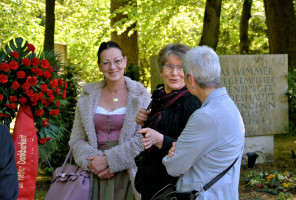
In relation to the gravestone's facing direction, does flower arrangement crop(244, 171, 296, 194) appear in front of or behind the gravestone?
in front

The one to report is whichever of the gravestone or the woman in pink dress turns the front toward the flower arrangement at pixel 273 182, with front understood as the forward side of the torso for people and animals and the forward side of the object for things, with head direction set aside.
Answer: the gravestone

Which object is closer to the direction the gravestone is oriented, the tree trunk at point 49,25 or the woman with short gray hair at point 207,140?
the woman with short gray hair

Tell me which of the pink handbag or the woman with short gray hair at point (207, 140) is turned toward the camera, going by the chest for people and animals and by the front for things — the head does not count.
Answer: the pink handbag

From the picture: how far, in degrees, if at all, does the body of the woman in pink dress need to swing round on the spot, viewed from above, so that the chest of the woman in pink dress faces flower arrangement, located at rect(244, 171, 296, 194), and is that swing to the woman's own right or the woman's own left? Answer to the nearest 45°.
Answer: approximately 135° to the woman's own left

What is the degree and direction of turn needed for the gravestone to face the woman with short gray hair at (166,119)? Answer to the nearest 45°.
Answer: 0° — it already faces them

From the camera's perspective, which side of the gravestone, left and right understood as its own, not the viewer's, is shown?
front

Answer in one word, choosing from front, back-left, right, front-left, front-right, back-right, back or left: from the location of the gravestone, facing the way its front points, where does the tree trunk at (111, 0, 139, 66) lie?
back-right

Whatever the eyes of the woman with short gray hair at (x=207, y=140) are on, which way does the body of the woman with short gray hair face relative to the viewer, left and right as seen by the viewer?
facing away from the viewer and to the left of the viewer

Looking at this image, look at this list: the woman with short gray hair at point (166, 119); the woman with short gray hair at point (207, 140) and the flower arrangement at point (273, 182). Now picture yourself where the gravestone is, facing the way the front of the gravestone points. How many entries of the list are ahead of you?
3

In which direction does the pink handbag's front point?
toward the camera

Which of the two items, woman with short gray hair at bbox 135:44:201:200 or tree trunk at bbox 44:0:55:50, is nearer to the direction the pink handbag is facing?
the woman with short gray hair

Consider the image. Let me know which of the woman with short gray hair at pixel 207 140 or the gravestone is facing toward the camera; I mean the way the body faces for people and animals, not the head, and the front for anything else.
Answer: the gravestone

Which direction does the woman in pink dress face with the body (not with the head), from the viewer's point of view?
toward the camera

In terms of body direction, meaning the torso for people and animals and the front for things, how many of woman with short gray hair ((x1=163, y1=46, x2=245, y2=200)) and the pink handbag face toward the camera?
1

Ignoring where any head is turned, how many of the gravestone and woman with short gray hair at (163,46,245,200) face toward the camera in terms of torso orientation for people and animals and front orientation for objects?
1

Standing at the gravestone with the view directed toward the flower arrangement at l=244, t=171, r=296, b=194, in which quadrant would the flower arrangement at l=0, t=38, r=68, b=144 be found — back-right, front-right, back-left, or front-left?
front-right

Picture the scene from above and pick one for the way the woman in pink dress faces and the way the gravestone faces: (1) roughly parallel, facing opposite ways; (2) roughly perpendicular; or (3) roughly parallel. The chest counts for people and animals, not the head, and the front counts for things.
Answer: roughly parallel

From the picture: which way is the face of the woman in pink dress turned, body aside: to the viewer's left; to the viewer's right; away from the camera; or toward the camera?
toward the camera
